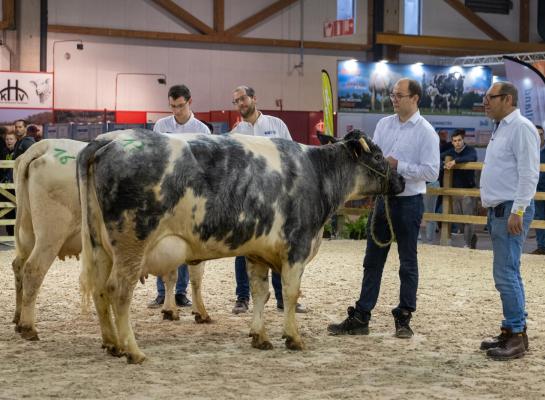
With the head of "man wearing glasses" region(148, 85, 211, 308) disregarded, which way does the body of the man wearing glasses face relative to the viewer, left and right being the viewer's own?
facing the viewer

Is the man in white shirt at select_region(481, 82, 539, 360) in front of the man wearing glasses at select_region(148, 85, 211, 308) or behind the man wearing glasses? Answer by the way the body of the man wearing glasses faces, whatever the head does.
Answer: in front

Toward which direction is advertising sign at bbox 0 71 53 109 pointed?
toward the camera

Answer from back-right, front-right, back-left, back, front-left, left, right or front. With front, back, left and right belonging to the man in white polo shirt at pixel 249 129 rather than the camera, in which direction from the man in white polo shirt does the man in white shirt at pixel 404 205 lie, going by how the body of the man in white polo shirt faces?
left

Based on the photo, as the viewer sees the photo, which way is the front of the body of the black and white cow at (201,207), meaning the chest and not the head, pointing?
to the viewer's right

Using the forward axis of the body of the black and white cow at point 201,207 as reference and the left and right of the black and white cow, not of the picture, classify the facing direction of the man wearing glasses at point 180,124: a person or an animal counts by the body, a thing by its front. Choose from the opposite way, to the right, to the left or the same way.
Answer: to the right

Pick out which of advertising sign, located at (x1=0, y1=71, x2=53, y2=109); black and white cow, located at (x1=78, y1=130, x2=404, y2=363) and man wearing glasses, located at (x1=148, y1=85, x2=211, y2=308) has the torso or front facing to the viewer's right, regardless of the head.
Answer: the black and white cow

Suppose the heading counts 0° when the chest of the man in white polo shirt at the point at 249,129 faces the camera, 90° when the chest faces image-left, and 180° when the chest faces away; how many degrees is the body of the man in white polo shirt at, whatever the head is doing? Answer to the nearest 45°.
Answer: approximately 45°

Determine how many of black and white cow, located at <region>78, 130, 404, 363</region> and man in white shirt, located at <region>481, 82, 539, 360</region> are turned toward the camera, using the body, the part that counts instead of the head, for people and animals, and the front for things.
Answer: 0

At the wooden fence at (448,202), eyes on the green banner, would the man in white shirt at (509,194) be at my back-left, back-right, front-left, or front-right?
back-left

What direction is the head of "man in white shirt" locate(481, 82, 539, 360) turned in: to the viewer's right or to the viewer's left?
to the viewer's left

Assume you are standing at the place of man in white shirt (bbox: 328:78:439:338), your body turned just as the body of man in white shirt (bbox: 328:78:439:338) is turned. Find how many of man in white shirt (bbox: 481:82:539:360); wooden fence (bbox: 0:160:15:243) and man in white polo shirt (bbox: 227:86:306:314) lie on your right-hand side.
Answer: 2
